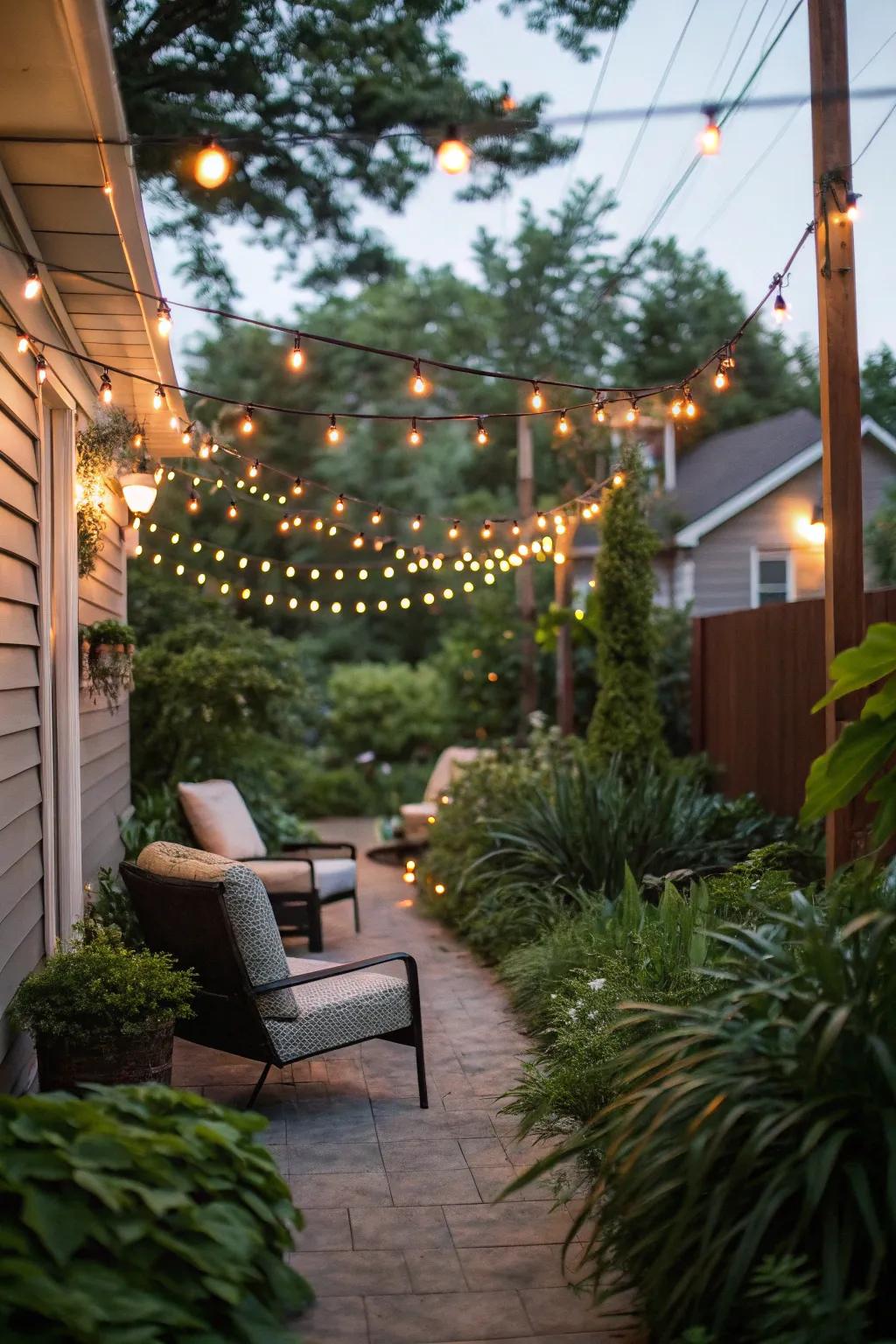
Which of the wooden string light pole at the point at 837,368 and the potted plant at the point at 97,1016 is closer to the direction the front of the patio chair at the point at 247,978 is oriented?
the wooden string light pole

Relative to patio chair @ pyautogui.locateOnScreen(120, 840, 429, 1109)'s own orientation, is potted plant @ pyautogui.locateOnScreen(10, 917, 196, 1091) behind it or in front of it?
behind

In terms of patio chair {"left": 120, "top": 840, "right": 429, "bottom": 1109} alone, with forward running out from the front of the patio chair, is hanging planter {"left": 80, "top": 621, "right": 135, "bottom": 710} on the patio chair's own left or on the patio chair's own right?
on the patio chair's own left

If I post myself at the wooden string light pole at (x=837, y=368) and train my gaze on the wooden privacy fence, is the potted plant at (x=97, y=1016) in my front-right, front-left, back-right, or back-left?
back-left

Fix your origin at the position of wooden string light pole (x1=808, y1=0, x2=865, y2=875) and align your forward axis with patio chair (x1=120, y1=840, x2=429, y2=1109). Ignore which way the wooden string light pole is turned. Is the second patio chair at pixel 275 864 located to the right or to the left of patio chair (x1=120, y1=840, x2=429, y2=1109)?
right
